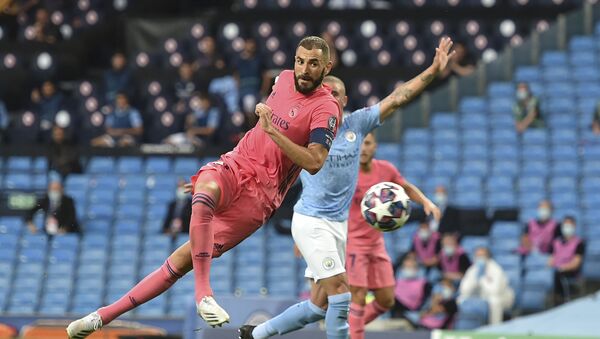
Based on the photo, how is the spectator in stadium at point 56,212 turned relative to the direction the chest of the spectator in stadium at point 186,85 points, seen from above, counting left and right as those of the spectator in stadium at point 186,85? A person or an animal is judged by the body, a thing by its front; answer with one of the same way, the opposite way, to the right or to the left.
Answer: the same way

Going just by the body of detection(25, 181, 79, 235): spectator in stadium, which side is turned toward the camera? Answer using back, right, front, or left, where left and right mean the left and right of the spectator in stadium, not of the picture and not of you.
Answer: front

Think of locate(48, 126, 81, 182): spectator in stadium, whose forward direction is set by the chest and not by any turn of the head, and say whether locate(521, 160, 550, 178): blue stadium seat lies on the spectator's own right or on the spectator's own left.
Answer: on the spectator's own left

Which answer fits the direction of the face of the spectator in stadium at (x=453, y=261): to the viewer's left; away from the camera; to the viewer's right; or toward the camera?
toward the camera

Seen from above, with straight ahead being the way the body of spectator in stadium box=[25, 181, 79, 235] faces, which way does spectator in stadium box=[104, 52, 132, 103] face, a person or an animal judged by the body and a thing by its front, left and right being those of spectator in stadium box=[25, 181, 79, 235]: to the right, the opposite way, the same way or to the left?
the same way

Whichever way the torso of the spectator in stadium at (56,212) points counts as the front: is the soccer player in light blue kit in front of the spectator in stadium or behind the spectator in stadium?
in front

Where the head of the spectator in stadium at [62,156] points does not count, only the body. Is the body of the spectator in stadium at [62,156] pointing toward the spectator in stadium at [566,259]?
no

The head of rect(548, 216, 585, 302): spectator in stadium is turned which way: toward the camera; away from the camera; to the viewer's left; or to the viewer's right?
toward the camera

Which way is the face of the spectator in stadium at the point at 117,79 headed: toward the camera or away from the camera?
toward the camera

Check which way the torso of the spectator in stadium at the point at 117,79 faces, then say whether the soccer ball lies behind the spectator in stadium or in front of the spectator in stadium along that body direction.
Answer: in front

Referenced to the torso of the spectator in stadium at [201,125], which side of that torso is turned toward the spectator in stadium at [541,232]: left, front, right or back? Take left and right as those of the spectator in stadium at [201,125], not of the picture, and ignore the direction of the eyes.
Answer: left

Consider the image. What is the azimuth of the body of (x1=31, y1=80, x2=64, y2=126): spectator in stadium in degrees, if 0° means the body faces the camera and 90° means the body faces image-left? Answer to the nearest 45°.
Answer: approximately 0°

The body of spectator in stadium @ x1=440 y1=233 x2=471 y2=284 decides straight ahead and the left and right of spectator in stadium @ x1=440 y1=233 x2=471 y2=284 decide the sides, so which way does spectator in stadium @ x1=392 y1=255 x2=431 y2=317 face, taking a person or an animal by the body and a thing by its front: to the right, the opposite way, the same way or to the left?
the same way
